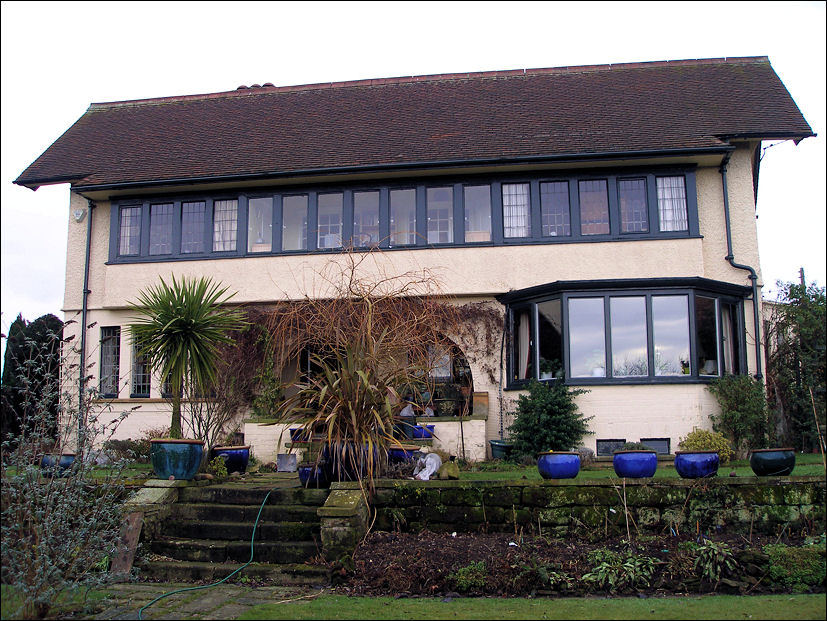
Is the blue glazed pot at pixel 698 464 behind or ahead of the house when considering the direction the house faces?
ahead

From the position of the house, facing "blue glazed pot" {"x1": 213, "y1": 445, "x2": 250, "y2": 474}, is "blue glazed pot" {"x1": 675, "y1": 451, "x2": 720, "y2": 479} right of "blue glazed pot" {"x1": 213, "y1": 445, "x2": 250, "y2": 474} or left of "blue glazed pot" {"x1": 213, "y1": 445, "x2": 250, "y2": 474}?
left

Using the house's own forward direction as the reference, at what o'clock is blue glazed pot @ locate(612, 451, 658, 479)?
The blue glazed pot is roughly at 12 o'clock from the house.

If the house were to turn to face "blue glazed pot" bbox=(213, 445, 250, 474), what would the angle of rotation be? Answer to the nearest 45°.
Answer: approximately 45° to its right

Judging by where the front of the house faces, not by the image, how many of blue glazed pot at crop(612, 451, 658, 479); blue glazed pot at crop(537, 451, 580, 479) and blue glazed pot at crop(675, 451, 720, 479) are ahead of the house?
3

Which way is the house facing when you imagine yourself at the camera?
facing the viewer

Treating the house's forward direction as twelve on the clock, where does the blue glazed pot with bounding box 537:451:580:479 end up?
The blue glazed pot is roughly at 12 o'clock from the house.

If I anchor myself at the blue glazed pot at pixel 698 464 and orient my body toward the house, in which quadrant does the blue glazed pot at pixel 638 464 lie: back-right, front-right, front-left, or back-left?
front-left
